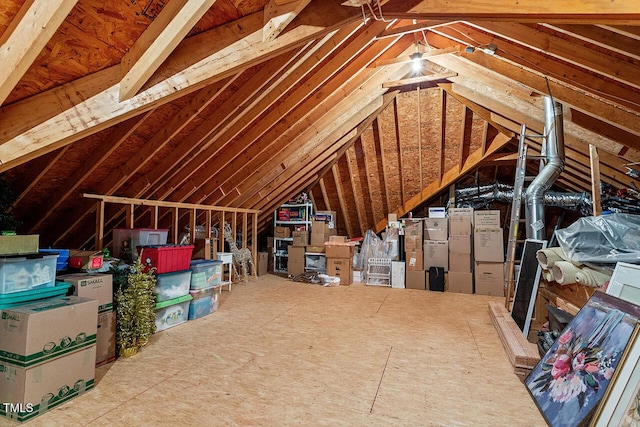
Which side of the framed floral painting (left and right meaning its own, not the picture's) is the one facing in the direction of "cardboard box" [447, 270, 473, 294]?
right

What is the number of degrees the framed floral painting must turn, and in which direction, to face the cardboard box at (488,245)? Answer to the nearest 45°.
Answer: approximately 135° to its right

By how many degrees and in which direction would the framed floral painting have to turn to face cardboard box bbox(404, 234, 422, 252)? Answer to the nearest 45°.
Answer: approximately 90° to its right

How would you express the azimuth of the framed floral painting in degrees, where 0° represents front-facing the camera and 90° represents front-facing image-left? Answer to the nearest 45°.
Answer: approximately 45°

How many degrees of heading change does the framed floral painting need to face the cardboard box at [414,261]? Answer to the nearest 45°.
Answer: approximately 90° to its right

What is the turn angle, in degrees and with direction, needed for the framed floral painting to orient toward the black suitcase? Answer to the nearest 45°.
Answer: approximately 90° to its right

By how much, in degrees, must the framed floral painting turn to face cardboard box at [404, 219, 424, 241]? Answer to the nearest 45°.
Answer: approximately 90° to its right

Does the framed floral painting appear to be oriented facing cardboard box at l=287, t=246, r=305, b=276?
no

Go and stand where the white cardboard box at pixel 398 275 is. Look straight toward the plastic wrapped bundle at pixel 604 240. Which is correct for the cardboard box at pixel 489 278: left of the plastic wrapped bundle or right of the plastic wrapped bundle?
left

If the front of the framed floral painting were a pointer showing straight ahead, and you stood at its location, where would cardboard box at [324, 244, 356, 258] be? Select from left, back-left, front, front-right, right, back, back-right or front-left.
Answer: right

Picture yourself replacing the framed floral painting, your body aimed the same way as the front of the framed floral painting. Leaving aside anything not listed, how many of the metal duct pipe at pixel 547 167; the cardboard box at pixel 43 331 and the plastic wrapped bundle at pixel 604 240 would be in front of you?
1

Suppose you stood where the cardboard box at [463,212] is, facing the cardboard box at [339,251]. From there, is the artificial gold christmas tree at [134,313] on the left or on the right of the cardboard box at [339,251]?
left

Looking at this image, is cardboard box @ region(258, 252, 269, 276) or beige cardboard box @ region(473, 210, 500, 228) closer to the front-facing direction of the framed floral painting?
the cardboard box

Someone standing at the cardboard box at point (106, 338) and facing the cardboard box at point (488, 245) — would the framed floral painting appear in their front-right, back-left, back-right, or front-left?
front-right
